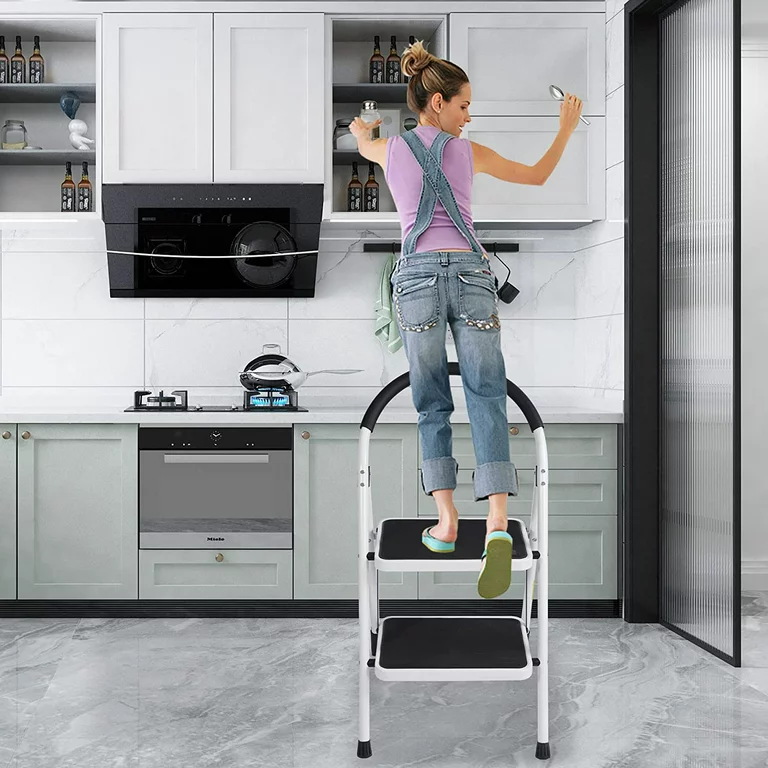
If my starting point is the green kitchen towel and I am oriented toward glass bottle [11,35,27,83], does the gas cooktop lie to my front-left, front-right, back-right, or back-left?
front-left

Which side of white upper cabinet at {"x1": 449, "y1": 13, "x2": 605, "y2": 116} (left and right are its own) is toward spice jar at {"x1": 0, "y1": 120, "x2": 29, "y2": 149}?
right

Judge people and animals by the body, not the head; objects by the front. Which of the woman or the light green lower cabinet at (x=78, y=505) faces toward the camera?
the light green lower cabinet

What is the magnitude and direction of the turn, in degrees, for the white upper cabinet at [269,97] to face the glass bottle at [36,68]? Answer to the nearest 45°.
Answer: approximately 90° to its right

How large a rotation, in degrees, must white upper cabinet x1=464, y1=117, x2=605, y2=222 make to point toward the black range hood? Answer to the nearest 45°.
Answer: approximately 90° to its right

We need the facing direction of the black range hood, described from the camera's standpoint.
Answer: facing the viewer

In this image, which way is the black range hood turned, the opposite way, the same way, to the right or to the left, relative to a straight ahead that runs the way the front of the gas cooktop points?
the same way

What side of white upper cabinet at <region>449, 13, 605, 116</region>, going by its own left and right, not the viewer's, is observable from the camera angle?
front

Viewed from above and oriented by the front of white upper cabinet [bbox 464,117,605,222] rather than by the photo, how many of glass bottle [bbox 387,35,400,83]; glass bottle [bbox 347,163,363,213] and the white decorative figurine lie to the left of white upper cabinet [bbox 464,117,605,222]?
0

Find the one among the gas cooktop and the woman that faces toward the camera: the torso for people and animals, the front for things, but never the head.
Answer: the gas cooktop

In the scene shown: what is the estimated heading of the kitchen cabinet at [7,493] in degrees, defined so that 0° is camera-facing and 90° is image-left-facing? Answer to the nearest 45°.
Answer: approximately 0°

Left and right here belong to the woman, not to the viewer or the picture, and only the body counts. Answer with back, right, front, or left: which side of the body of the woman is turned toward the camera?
back

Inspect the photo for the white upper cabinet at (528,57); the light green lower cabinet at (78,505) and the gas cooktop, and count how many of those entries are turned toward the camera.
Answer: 3

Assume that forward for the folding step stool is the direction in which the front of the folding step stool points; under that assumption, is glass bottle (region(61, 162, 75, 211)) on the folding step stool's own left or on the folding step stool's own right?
on the folding step stool's own right

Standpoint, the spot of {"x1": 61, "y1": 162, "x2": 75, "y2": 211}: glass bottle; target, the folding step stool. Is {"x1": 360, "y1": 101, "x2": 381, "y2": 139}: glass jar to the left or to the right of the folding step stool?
left

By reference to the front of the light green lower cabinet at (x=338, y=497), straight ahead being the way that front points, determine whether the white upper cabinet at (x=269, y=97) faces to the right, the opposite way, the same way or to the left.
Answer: the same way

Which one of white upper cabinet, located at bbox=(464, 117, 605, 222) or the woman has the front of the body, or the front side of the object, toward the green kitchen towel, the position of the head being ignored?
the woman

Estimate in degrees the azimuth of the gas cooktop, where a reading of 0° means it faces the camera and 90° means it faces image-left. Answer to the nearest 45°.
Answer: approximately 0°

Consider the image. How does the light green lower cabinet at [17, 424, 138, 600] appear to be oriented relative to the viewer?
toward the camera
